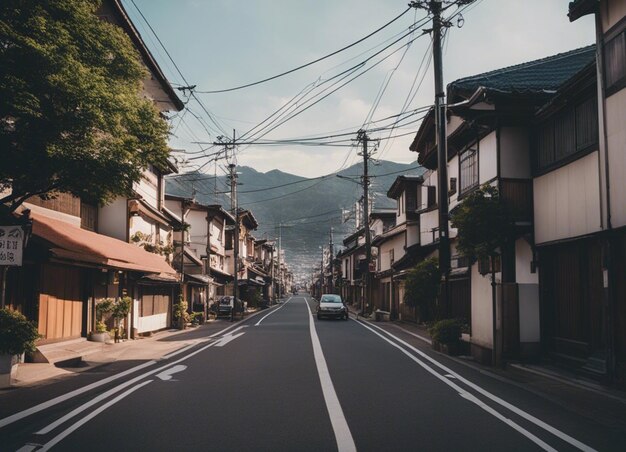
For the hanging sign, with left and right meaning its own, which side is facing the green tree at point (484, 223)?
left

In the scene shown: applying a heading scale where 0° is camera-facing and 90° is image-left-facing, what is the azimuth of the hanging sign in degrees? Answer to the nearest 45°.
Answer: approximately 0°

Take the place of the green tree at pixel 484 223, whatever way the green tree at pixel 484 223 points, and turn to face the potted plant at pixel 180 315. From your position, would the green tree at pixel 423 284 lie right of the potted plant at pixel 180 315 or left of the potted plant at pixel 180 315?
right

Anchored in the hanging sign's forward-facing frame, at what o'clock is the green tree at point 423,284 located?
The green tree is roughly at 8 o'clock from the hanging sign.

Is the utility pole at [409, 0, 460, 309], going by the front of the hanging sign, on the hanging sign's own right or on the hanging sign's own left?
on the hanging sign's own left

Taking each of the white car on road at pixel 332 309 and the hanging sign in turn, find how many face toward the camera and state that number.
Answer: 2

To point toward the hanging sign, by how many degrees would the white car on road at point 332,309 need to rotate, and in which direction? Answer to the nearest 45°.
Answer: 0° — it already faces it
